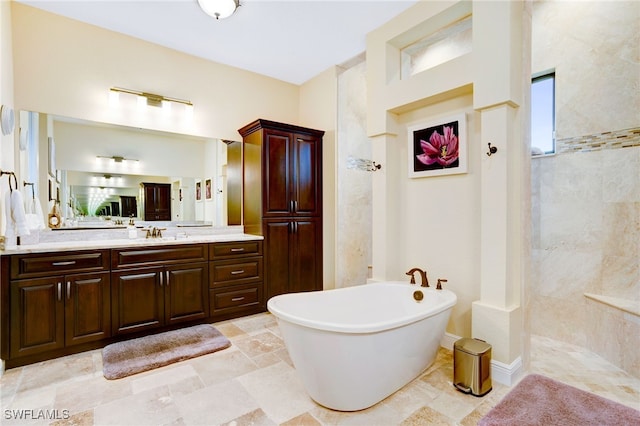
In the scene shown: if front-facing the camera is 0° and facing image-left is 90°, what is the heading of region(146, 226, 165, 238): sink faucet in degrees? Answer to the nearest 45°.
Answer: approximately 0°

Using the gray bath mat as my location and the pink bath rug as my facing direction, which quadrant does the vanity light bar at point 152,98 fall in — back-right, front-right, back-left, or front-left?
back-left

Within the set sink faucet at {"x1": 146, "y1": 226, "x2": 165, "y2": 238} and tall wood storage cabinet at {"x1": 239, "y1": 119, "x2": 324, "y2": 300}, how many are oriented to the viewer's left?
0

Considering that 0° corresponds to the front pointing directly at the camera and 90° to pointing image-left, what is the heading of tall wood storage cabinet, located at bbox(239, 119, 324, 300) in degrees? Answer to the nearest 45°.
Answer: approximately 315°

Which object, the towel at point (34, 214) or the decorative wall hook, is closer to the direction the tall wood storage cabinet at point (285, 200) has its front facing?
the decorative wall hook

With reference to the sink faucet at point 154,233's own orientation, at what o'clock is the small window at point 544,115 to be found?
The small window is roughly at 10 o'clock from the sink faucet.
